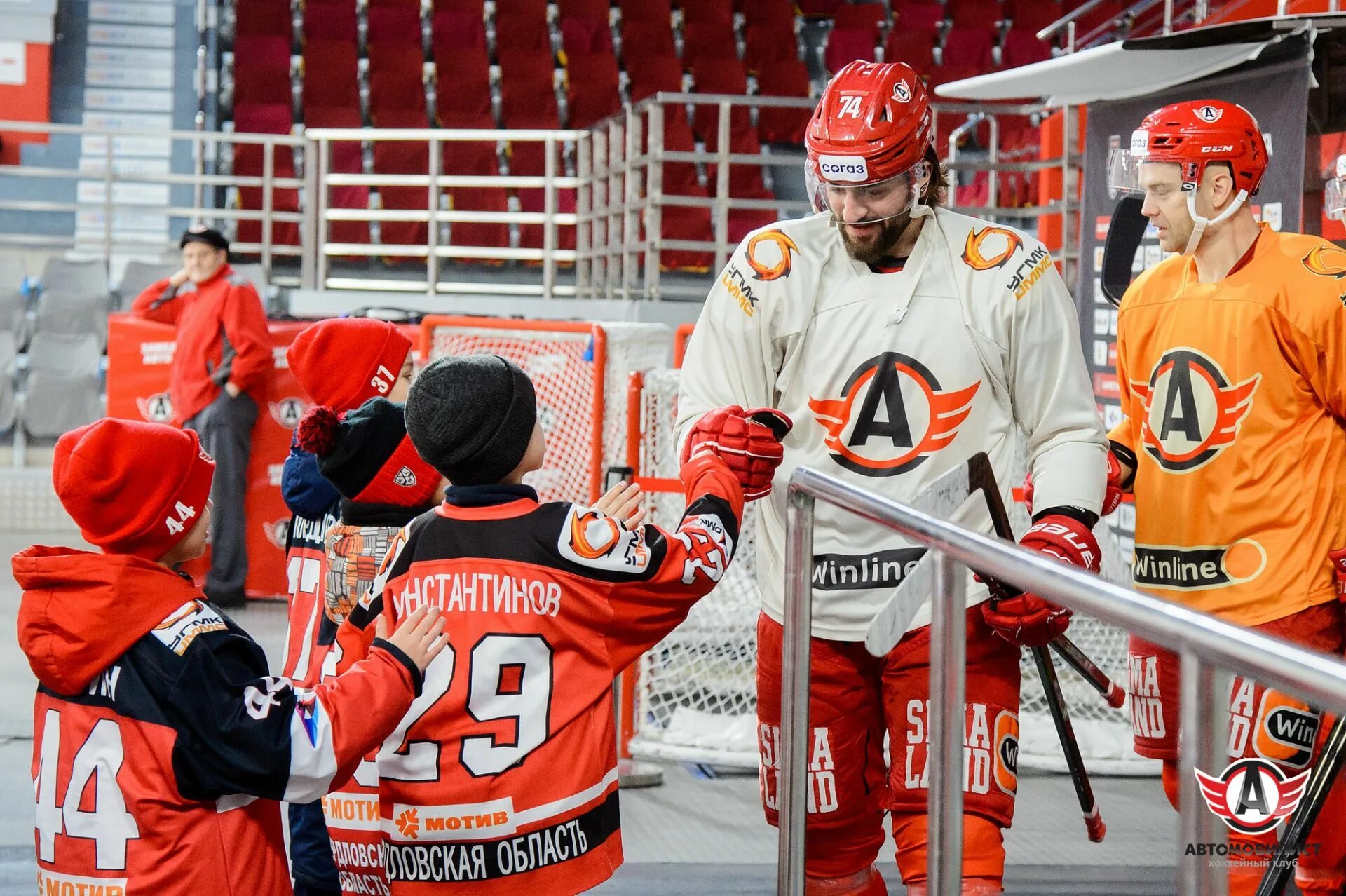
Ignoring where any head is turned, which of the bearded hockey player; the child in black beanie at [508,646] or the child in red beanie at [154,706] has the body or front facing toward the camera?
the bearded hockey player

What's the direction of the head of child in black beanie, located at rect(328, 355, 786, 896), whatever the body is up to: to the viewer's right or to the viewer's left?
to the viewer's right

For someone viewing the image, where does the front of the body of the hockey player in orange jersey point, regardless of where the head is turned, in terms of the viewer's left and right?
facing the viewer and to the left of the viewer

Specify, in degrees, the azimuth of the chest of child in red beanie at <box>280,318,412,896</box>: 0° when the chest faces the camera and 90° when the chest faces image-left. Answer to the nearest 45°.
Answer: approximately 225°

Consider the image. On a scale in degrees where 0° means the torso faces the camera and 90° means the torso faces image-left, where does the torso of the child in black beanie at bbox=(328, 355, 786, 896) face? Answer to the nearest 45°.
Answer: approximately 225°

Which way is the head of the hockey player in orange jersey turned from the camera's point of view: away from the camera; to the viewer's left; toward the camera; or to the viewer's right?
to the viewer's left

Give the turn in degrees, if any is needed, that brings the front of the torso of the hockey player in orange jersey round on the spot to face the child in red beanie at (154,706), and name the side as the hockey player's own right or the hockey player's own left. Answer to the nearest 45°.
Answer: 0° — they already face them

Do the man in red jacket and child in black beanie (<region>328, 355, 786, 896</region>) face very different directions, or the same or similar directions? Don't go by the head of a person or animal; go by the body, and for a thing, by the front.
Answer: very different directions

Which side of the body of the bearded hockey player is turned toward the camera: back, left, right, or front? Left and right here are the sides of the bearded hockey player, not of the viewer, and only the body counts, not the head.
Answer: front

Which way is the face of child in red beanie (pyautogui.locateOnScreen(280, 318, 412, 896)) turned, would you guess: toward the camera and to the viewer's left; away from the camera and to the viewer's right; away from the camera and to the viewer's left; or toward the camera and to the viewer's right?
away from the camera and to the viewer's right

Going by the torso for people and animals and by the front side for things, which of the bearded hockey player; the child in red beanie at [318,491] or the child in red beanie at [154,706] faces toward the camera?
the bearded hockey player

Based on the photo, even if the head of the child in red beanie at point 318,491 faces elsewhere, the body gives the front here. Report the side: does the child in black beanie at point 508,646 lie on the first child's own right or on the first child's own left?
on the first child's own right

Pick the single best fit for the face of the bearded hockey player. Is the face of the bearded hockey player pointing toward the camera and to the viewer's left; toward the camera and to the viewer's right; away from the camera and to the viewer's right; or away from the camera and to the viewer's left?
toward the camera and to the viewer's left
